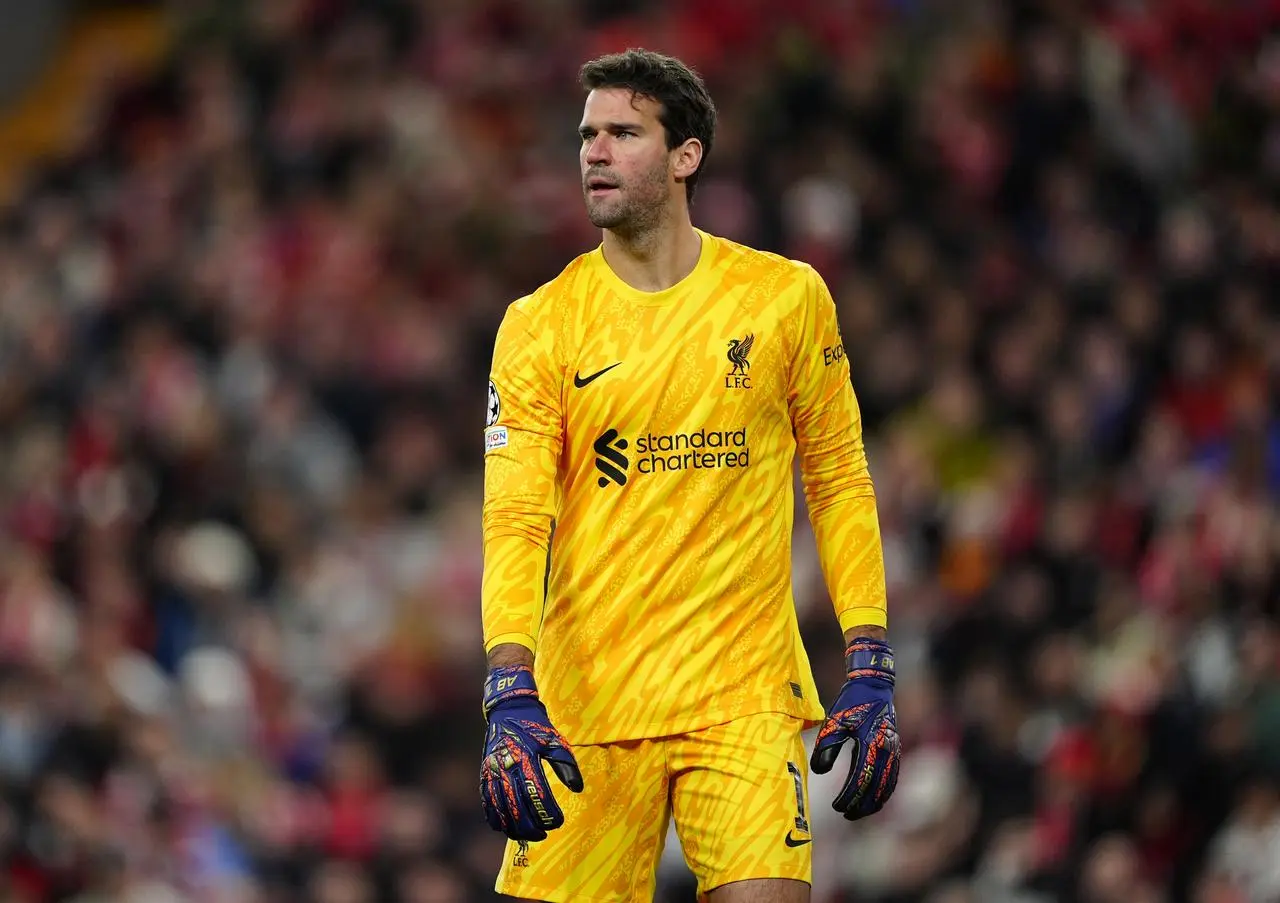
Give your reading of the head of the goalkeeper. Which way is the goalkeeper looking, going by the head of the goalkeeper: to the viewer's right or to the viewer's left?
to the viewer's left

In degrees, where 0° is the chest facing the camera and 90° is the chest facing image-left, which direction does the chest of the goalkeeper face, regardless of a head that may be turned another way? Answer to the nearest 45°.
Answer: approximately 0°
